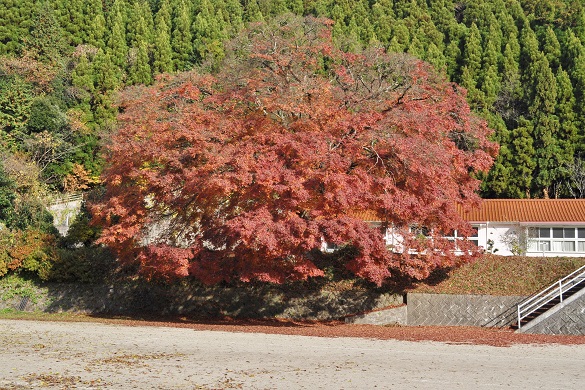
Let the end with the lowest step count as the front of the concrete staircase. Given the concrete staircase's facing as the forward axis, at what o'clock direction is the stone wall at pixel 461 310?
The stone wall is roughly at 1 o'clock from the concrete staircase.

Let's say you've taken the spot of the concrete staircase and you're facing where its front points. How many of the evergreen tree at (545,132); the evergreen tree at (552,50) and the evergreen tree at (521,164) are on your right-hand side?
3

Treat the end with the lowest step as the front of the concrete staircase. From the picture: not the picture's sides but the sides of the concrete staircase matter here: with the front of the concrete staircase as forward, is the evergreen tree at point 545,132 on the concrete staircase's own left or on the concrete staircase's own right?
on the concrete staircase's own right

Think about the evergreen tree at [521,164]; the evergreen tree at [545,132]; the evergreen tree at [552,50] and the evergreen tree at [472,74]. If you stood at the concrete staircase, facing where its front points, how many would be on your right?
4

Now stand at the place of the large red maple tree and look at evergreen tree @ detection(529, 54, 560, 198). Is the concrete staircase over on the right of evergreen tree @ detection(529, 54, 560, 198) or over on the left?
right

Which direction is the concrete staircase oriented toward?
to the viewer's left

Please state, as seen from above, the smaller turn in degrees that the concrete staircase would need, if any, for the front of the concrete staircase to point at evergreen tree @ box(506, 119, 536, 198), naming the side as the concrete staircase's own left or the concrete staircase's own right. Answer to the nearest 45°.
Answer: approximately 90° to the concrete staircase's own right

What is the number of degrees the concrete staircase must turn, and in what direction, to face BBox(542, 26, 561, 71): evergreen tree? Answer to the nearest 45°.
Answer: approximately 90° to its right

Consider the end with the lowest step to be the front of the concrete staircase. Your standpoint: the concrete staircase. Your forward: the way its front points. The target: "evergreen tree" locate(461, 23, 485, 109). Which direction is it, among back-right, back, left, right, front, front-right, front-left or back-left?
right

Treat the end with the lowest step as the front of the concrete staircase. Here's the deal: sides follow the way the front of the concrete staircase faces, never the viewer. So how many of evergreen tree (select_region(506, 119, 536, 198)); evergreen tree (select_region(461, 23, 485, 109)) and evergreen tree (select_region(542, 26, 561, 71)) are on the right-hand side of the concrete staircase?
3

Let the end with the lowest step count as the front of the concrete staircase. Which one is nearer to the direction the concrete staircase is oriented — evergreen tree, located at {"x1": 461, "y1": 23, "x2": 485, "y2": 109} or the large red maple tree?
the large red maple tree

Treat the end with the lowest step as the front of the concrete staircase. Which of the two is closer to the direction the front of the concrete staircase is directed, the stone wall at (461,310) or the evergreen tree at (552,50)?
the stone wall
